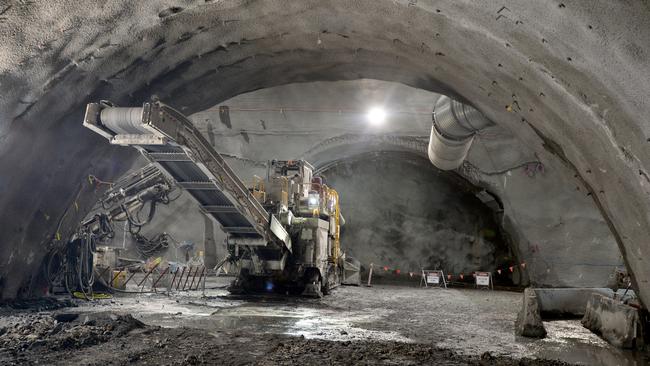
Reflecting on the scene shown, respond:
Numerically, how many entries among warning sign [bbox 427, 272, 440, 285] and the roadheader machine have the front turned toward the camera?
1

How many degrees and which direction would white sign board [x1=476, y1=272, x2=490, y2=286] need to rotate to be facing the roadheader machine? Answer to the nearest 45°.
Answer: approximately 45° to its right

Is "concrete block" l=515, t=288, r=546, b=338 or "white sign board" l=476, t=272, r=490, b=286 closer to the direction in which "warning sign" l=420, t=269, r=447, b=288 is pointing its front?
the concrete block

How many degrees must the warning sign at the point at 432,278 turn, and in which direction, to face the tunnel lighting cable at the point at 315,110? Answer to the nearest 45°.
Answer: approximately 45° to its right

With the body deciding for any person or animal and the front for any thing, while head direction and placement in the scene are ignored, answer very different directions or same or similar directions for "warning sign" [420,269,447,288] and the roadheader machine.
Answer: very different directions

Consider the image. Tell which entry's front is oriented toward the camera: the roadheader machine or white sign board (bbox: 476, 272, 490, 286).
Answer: the white sign board

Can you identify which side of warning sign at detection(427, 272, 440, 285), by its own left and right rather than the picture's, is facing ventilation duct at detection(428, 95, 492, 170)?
front

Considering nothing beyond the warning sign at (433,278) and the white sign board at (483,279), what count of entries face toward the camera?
2

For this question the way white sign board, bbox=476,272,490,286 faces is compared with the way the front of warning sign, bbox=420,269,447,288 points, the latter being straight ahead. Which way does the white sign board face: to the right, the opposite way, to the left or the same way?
the same way

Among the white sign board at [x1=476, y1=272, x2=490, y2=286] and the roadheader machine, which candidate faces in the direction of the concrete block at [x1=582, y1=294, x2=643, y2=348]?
the white sign board

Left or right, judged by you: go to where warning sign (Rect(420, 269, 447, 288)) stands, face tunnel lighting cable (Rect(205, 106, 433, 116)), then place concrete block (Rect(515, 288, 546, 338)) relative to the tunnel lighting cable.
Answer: left

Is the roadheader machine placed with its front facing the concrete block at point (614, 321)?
no

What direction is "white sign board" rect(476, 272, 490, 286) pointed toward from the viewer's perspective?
toward the camera

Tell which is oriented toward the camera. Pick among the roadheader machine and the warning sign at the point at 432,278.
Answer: the warning sign

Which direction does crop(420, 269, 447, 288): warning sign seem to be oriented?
toward the camera

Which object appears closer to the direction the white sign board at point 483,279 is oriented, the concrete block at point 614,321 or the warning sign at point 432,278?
the concrete block
